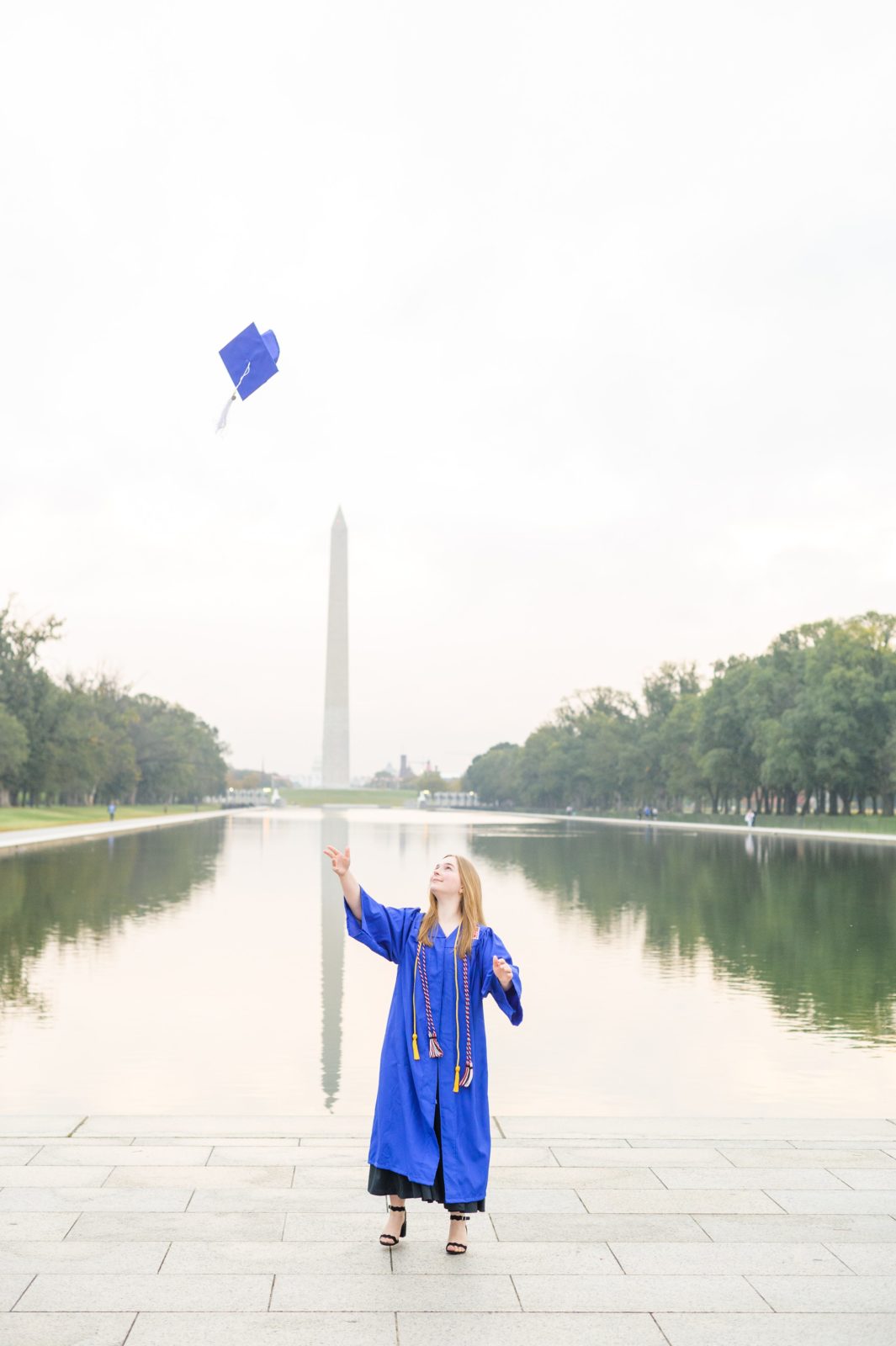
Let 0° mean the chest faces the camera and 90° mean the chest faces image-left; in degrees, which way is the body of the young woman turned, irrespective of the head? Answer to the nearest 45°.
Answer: approximately 0°
